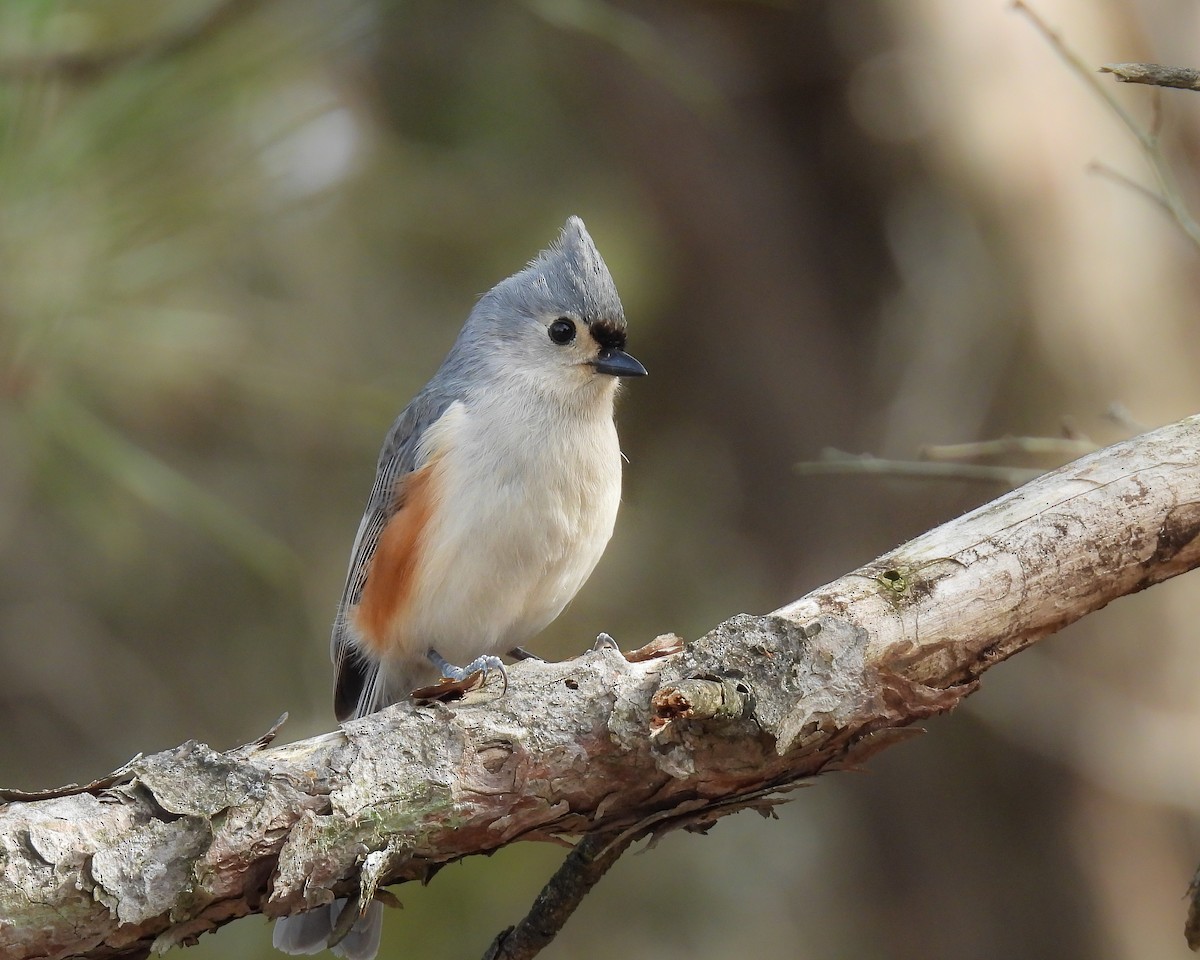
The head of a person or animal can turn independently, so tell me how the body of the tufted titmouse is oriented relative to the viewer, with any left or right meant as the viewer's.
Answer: facing the viewer and to the right of the viewer

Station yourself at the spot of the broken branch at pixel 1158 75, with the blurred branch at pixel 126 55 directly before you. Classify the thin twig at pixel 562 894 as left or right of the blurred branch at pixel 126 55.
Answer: left

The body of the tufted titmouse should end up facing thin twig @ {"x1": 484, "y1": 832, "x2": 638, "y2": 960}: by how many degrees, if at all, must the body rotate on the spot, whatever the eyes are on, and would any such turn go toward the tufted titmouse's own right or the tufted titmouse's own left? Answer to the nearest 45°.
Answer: approximately 45° to the tufted titmouse's own left
